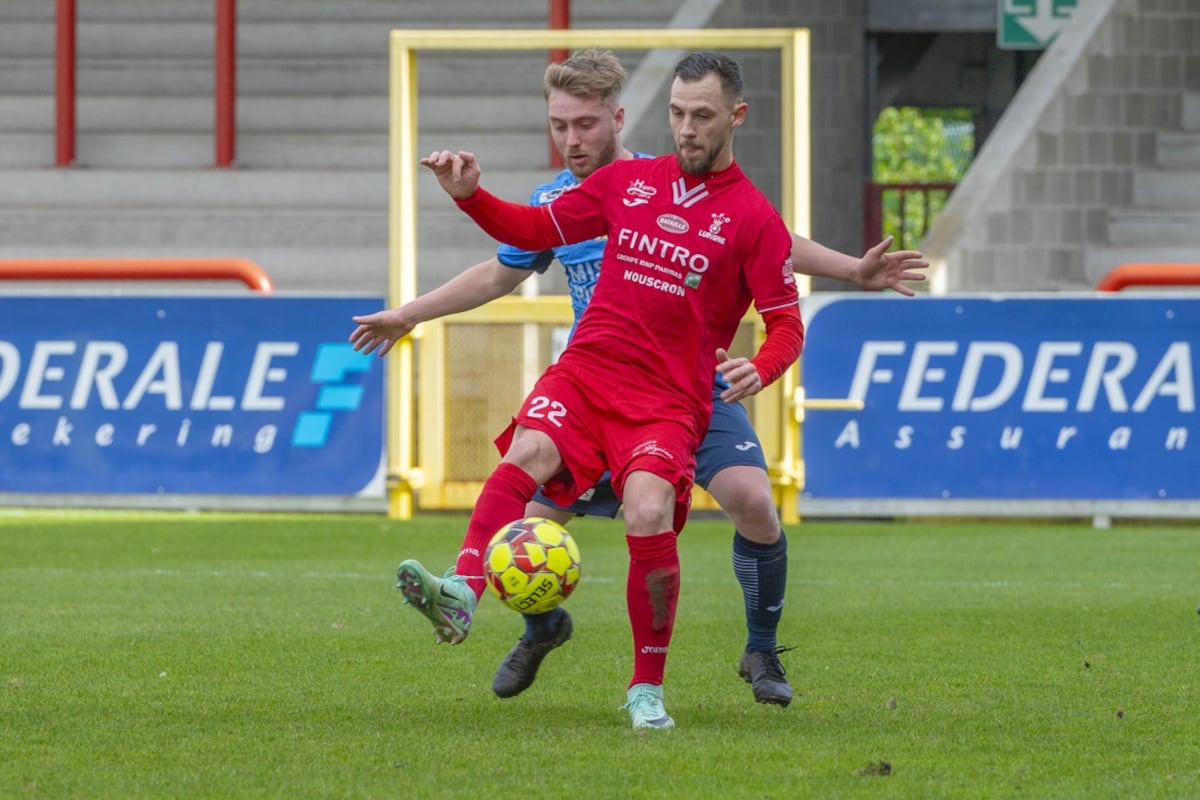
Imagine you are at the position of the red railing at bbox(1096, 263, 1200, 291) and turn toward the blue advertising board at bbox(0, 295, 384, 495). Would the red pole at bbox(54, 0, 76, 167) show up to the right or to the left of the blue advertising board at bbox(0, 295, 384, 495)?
right

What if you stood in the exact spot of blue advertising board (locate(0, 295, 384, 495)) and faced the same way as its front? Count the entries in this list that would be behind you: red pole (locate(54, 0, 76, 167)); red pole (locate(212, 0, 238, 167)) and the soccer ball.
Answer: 2

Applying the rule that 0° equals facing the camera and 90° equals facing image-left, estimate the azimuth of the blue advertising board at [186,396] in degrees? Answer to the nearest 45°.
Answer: approximately 0°

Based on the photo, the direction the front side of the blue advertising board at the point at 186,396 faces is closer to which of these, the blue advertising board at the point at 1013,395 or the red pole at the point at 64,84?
the blue advertising board

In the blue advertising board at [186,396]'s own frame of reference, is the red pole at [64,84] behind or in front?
behind

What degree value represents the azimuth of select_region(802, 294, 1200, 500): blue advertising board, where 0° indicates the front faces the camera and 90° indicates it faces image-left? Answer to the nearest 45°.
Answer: approximately 0°

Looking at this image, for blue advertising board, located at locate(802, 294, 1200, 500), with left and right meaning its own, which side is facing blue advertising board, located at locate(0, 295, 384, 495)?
right

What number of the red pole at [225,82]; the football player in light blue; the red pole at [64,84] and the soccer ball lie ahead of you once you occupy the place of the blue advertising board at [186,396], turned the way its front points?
2

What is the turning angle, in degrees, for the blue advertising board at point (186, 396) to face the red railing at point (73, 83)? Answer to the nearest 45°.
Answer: approximately 180°

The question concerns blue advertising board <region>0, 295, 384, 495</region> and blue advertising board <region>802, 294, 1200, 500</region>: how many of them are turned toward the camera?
2

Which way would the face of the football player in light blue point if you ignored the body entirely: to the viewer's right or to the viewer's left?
to the viewer's left
